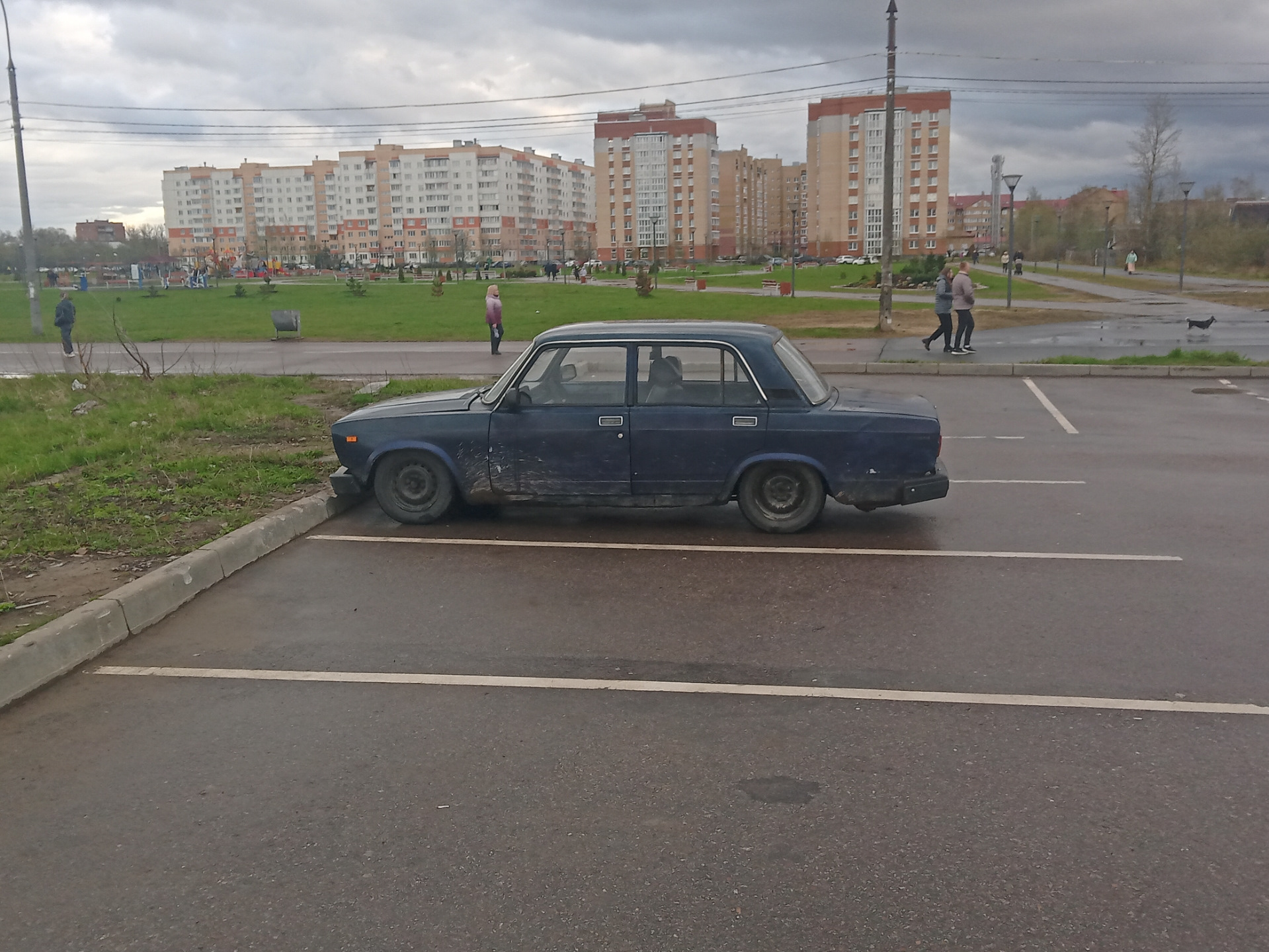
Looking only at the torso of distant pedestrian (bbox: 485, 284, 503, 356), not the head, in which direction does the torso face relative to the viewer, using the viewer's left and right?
facing to the right of the viewer

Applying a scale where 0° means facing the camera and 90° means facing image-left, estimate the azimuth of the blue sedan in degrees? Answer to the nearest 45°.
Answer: approximately 90°

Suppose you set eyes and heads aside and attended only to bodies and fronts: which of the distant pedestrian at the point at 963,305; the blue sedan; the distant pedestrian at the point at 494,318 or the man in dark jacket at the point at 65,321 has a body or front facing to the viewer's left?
the blue sedan
